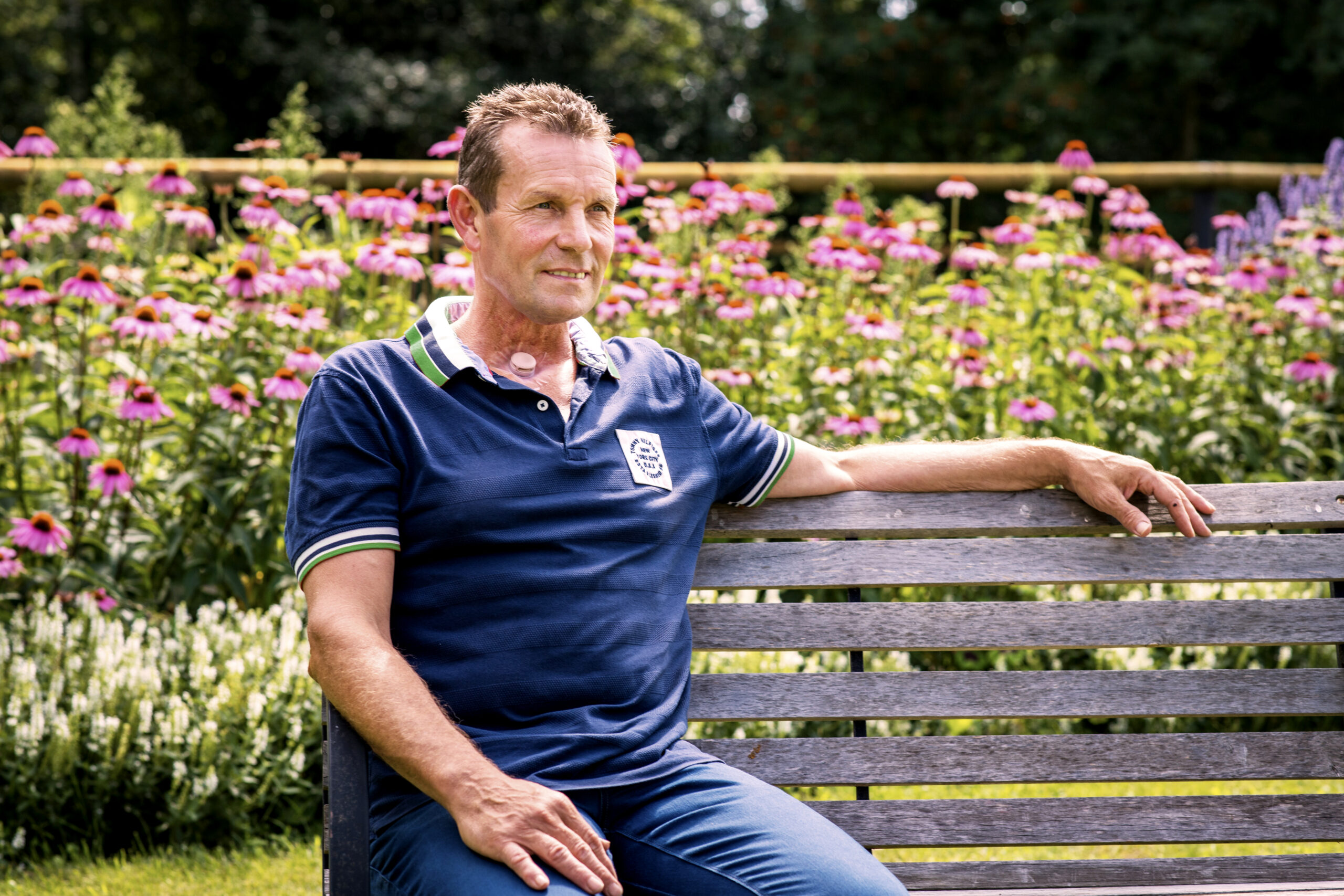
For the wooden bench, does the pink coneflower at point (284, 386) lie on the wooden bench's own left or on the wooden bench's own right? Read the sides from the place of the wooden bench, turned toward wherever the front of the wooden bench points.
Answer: on the wooden bench's own right

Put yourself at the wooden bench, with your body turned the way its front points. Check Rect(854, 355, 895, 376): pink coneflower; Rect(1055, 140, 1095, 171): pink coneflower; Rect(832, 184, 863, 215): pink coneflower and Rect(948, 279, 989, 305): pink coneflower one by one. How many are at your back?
4

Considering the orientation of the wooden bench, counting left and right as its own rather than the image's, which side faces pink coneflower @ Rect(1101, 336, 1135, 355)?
back

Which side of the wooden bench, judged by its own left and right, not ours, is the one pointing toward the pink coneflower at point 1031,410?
back

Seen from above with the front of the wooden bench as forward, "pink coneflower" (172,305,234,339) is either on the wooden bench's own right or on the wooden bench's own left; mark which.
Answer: on the wooden bench's own right

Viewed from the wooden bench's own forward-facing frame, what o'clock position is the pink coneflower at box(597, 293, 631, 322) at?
The pink coneflower is roughly at 5 o'clock from the wooden bench.

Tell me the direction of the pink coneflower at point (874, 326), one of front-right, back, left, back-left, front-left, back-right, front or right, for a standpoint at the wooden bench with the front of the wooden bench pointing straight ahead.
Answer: back

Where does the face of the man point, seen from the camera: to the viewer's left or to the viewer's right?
to the viewer's right

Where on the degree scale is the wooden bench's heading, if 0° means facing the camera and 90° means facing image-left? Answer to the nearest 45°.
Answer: approximately 0°

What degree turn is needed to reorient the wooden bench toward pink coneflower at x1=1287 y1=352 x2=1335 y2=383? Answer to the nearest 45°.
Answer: approximately 135° to its left

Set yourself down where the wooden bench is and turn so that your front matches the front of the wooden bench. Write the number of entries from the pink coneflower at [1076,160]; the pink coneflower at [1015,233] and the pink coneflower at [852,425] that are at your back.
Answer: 3

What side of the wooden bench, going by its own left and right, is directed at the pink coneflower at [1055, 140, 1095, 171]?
back
